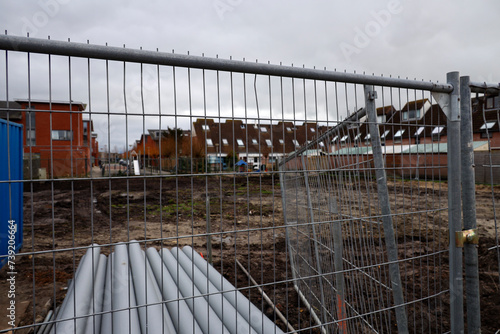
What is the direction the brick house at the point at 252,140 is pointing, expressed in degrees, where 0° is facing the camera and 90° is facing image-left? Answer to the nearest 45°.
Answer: approximately 0°

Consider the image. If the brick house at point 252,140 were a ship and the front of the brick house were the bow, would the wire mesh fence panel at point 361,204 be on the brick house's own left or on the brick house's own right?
on the brick house's own left

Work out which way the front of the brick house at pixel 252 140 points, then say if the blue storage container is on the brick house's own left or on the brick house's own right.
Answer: on the brick house's own right

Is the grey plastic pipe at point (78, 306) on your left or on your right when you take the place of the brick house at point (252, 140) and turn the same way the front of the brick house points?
on your right
